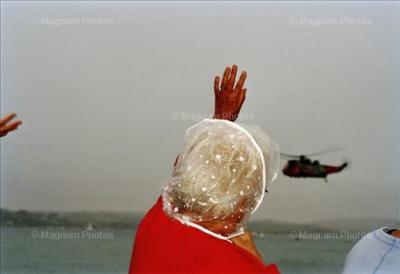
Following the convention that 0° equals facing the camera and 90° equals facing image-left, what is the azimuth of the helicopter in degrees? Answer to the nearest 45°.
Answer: approximately 90°

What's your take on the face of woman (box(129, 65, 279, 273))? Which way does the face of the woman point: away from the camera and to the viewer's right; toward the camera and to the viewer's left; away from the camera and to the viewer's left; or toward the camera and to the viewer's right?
away from the camera and to the viewer's right

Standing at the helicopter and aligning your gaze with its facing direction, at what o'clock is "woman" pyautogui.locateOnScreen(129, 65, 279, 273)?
The woman is roughly at 9 o'clock from the helicopter.
